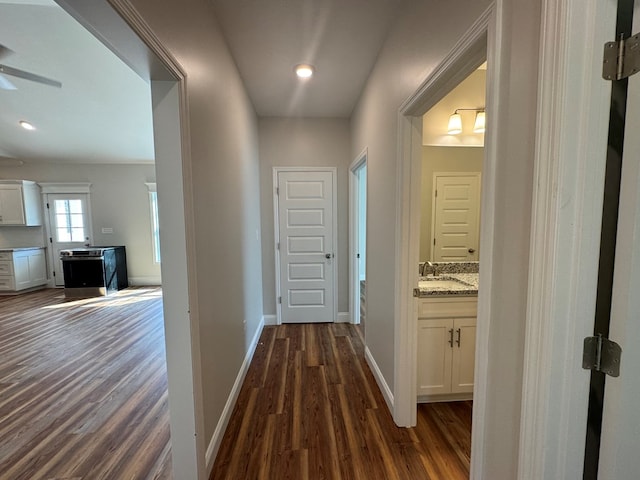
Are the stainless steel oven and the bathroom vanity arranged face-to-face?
no

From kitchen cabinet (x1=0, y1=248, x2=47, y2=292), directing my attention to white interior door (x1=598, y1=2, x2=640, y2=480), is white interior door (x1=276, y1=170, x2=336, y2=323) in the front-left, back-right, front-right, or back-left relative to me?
front-left

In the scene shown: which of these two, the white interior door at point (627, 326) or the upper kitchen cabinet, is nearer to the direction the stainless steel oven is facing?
the white interior door

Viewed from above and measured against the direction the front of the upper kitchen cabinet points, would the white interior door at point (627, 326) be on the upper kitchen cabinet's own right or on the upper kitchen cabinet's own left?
on the upper kitchen cabinet's own left

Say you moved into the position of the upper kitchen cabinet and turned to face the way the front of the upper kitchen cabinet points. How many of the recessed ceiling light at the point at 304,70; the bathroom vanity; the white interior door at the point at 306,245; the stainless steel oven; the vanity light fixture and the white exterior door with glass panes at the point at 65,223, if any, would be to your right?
0

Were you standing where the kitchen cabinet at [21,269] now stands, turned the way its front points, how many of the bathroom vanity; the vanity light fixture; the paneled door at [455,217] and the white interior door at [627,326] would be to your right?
0

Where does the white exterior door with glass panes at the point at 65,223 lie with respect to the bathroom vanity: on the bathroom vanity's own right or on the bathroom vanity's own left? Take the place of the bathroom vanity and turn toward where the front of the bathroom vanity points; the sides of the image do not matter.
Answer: on the bathroom vanity's own right

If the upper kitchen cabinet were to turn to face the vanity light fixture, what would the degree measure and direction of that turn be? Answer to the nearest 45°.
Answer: approximately 45° to its left

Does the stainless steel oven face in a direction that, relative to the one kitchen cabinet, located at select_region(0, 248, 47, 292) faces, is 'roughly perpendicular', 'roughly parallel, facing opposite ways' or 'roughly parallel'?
roughly parallel

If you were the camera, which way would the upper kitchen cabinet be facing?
facing the viewer and to the left of the viewer

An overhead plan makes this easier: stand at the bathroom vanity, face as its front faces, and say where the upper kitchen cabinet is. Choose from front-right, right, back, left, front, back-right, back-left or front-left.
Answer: right

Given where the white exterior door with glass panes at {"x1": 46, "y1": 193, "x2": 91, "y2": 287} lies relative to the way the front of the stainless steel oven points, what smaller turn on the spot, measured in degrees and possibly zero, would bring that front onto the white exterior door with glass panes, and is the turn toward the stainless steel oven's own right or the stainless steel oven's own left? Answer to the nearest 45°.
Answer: approximately 135° to the stainless steel oven's own right

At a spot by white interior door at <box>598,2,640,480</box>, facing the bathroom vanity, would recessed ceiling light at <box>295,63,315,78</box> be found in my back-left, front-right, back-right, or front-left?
front-left

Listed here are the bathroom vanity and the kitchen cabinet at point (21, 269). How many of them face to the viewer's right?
0

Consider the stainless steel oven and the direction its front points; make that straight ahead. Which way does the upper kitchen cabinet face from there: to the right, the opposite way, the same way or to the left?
the same way

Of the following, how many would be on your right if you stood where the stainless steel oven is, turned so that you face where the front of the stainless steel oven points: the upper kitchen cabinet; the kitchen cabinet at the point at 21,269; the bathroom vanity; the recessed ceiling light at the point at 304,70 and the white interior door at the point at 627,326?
2

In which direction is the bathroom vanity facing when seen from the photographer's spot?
facing the viewer

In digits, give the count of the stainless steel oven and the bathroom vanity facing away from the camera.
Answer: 0
